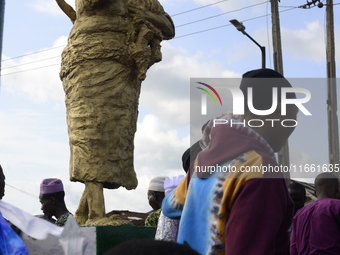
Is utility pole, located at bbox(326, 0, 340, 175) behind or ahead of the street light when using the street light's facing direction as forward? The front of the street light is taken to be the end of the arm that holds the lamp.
behind

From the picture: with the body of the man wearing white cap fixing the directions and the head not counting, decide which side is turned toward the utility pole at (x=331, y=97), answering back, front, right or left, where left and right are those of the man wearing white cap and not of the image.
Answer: back

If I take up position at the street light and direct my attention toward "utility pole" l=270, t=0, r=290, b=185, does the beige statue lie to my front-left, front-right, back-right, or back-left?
back-right

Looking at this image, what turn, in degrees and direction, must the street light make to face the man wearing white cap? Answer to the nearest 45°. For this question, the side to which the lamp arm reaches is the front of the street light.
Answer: approximately 90° to its left

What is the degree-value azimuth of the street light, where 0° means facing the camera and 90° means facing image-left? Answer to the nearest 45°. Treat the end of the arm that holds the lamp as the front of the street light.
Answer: approximately 90°

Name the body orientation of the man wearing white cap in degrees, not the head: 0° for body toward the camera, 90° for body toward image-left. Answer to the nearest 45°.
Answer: approximately 45°
